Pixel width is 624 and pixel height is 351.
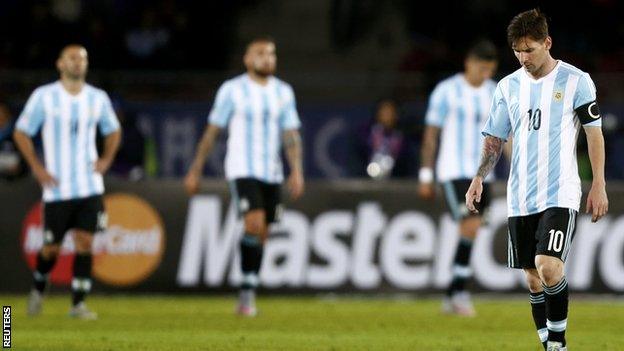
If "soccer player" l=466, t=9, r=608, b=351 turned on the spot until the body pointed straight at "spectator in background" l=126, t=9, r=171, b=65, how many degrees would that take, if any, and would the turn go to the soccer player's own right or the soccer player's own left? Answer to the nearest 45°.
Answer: approximately 135° to the soccer player's own right

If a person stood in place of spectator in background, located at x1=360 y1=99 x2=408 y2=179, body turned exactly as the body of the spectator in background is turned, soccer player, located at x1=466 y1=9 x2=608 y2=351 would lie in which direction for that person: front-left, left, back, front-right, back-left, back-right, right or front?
front

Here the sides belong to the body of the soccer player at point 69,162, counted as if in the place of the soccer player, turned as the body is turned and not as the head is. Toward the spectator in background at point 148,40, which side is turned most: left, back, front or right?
back

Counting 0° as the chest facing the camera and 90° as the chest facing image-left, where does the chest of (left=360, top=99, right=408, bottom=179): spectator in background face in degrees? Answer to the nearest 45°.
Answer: approximately 0°

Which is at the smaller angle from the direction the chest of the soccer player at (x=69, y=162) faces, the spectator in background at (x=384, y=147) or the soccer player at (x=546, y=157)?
the soccer player

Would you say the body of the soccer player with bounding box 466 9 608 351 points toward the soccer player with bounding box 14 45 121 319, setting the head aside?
no

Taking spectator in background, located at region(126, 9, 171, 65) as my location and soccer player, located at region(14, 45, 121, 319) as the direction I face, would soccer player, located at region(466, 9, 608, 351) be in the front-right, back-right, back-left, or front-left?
front-left

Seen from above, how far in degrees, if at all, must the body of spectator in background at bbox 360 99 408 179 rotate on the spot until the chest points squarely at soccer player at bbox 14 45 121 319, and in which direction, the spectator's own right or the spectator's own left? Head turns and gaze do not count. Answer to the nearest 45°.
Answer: approximately 45° to the spectator's own right

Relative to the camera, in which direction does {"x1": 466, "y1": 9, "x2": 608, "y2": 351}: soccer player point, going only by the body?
toward the camera

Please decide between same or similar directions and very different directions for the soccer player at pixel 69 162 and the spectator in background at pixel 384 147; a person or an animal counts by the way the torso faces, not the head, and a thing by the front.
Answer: same or similar directions

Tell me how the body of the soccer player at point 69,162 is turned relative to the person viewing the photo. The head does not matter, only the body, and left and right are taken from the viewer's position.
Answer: facing the viewer

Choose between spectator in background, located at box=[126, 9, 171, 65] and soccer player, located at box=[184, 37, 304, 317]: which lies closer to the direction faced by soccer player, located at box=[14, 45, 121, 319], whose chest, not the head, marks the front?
the soccer player

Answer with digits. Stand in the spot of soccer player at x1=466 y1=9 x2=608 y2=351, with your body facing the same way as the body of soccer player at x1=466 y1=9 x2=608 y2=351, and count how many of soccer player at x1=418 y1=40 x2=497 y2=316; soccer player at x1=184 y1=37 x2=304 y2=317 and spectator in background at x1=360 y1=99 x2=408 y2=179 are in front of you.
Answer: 0

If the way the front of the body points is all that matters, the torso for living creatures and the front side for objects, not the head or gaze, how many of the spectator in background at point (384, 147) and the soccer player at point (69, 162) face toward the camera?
2

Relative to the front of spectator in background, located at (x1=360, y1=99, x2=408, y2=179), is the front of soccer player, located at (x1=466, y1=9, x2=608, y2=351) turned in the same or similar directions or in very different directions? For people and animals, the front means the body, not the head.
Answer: same or similar directions

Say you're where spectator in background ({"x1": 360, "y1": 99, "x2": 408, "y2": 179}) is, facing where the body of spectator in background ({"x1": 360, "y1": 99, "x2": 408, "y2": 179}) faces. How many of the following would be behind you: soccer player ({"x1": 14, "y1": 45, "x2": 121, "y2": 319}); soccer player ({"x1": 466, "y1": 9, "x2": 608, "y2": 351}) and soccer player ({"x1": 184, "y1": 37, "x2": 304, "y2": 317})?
0

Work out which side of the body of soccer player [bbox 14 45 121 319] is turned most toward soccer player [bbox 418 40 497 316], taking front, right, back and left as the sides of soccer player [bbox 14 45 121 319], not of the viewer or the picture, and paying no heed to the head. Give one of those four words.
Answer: left

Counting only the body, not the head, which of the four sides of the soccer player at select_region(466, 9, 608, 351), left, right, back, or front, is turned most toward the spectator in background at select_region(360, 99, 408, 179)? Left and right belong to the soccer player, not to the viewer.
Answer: back

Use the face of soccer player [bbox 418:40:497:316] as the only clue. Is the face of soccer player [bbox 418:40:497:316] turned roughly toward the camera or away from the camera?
toward the camera

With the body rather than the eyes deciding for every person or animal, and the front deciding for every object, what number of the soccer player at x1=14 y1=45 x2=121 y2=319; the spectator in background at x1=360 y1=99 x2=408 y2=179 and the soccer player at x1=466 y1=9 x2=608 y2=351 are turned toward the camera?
3
